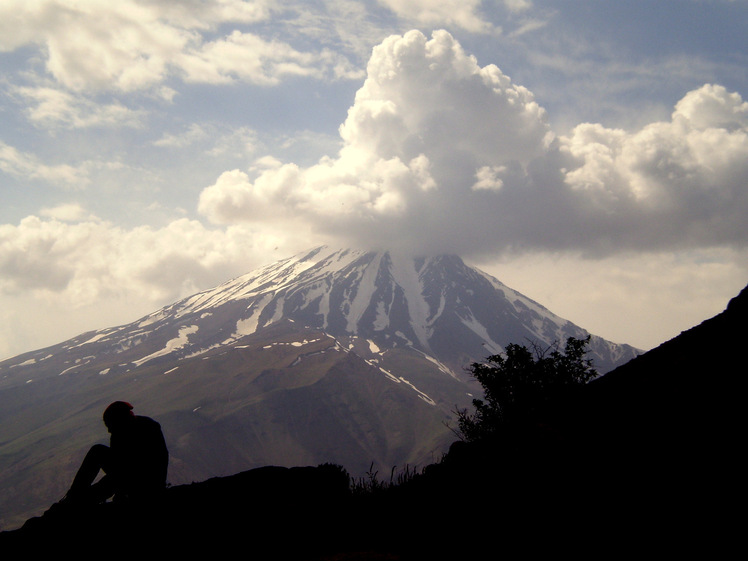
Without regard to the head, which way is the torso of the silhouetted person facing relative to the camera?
to the viewer's left

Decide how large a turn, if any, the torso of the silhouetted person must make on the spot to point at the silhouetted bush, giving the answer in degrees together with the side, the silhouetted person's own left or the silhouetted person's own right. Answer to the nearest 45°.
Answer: approximately 135° to the silhouetted person's own right
